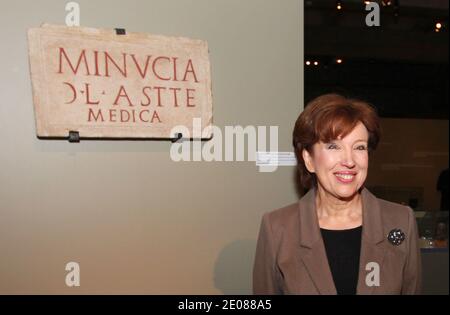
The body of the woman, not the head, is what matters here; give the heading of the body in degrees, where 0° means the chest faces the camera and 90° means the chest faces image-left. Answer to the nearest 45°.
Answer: approximately 0°
